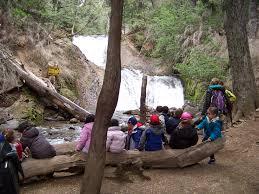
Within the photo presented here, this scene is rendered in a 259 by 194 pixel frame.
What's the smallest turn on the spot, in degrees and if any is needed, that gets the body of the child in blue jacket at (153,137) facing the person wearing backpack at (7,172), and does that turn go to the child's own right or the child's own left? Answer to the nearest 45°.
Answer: approximately 135° to the child's own left

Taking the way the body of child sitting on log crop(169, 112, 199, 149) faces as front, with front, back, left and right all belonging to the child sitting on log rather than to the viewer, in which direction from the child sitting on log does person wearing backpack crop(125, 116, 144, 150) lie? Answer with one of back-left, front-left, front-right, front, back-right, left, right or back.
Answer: left

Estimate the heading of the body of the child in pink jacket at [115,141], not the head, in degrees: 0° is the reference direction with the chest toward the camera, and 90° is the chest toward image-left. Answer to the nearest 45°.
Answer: approximately 180°

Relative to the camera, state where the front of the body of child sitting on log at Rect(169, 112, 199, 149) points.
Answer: away from the camera

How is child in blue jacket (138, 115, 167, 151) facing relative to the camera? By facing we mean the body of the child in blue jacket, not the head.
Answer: away from the camera
